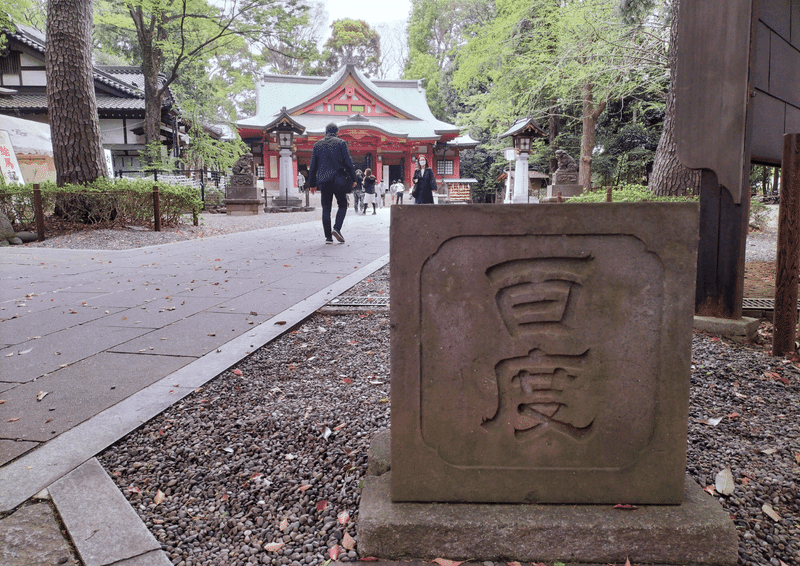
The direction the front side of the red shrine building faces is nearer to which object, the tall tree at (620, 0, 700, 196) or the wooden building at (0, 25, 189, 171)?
the tall tree

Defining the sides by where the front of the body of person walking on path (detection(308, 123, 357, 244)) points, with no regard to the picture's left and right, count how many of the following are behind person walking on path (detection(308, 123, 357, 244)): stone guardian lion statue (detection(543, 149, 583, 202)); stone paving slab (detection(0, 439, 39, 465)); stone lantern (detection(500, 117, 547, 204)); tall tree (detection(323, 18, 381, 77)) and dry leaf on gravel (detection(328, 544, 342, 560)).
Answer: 2

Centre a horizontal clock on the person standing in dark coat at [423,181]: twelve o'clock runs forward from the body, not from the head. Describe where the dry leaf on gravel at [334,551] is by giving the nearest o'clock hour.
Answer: The dry leaf on gravel is roughly at 12 o'clock from the person standing in dark coat.

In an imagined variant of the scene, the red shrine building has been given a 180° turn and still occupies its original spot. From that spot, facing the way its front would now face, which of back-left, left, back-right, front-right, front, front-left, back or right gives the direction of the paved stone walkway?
back

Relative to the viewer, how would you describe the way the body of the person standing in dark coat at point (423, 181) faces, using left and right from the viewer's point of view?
facing the viewer

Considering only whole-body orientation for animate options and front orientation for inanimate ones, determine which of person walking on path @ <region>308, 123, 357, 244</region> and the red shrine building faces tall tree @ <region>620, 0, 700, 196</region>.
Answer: the red shrine building

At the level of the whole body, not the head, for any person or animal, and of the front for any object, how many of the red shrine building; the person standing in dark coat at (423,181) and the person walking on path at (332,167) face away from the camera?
1

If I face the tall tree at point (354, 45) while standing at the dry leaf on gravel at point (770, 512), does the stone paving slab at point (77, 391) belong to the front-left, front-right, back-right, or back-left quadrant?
front-left

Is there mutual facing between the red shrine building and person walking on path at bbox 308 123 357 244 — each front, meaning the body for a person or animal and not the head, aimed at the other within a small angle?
yes

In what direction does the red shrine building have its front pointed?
toward the camera

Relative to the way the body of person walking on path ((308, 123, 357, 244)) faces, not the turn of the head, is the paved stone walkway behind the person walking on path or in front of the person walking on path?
behind

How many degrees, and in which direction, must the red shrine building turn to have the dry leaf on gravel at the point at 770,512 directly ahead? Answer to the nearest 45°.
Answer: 0° — it already faces it

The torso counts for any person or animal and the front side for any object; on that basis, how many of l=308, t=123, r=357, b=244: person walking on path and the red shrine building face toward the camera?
1

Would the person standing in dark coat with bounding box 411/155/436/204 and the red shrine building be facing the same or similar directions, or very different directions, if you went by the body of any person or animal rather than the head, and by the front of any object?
same or similar directions

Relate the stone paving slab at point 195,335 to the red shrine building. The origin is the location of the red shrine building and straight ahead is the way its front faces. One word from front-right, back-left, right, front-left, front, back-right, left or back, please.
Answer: front

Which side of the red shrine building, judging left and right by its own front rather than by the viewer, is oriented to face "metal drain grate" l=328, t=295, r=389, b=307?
front

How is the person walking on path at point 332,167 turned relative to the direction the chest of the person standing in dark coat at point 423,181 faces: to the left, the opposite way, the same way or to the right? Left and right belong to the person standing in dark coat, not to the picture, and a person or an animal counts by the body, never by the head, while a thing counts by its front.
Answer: the opposite way

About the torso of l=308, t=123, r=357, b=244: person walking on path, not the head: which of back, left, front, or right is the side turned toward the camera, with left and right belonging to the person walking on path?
back

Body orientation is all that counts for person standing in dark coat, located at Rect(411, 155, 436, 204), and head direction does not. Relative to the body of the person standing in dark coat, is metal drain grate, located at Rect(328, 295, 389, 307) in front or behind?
in front
